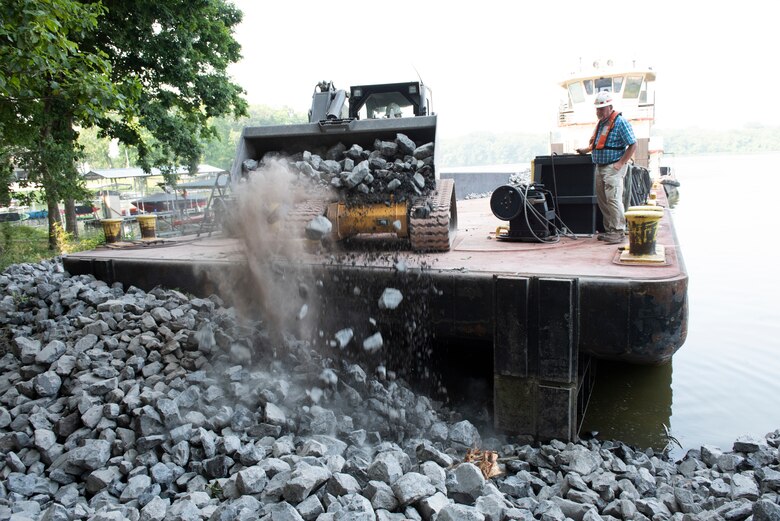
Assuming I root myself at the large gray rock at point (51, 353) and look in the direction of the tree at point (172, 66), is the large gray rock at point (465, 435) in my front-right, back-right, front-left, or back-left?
back-right

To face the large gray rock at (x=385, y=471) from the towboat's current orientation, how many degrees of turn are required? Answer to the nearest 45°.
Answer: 0° — it already faces it

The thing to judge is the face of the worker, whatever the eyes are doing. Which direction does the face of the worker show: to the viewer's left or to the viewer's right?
to the viewer's left

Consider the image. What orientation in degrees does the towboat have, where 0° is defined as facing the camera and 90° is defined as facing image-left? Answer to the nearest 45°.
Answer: approximately 0°

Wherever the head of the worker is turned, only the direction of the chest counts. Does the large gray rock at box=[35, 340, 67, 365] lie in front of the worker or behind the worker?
in front

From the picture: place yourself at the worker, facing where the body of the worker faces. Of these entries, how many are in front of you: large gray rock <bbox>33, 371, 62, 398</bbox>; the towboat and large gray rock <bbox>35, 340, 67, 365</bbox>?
2

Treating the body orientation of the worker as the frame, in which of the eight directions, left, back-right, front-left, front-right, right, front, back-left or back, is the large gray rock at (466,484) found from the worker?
front-left

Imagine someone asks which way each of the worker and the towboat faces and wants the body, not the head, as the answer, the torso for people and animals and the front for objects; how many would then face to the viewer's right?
0

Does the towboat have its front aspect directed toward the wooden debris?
yes

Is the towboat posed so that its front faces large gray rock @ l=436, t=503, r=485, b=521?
yes

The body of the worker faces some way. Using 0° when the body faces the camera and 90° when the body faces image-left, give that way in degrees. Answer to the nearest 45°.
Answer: approximately 45°

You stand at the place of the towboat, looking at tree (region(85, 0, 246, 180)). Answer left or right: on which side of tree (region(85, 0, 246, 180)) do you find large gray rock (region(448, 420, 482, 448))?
left
